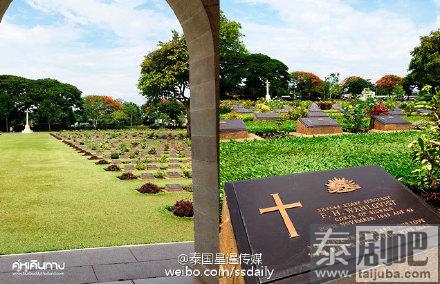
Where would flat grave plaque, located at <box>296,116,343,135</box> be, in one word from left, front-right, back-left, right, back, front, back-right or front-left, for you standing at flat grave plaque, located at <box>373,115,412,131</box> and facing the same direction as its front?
front-right

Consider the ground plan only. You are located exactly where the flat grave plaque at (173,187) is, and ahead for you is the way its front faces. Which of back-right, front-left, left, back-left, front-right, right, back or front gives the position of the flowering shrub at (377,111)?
back-left

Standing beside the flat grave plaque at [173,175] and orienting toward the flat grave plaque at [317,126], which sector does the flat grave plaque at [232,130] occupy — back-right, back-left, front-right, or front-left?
front-left

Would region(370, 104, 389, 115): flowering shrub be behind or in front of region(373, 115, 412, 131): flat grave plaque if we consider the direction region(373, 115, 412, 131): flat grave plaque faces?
behind

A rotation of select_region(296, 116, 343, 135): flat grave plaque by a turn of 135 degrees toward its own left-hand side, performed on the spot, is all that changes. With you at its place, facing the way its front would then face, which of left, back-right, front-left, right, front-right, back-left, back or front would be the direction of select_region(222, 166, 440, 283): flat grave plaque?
back-right

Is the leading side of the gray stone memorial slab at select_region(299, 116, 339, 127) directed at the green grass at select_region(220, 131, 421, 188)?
yes

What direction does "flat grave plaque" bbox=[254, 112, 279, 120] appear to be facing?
toward the camera

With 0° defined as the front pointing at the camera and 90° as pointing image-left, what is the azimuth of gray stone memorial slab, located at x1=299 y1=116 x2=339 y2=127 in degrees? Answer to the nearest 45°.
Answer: approximately 0°

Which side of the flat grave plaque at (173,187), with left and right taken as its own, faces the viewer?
front

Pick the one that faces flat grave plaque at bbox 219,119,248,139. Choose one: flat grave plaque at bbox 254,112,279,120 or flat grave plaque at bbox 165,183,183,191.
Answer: flat grave plaque at bbox 254,112,279,120

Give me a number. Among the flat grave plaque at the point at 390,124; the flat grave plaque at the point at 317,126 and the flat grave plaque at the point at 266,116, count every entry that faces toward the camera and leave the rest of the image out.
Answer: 3

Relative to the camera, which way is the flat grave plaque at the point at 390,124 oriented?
toward the camera
